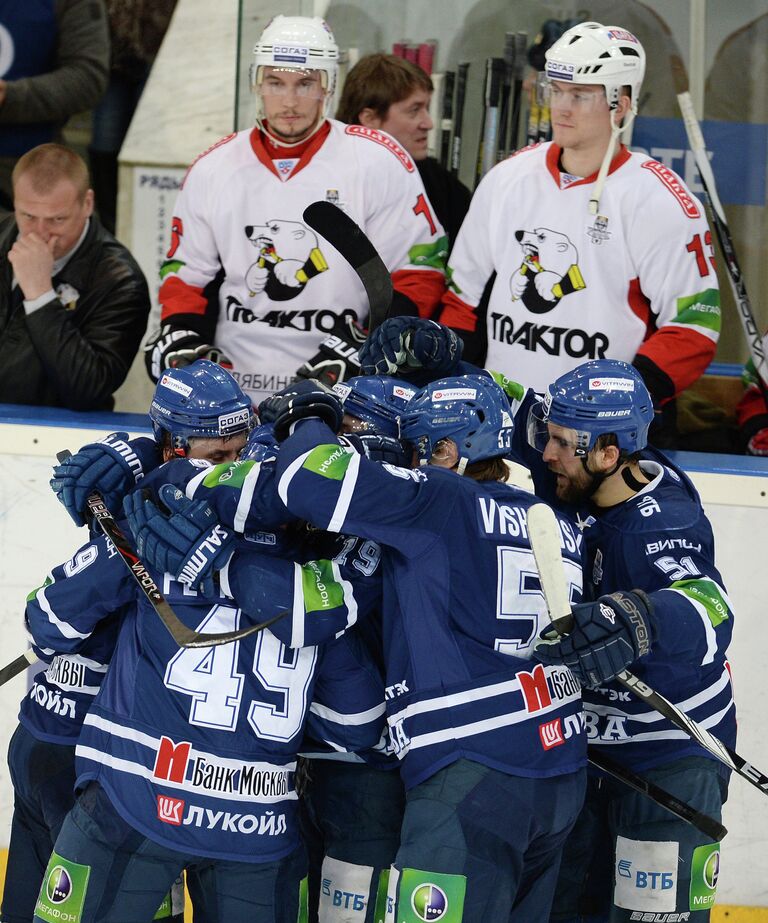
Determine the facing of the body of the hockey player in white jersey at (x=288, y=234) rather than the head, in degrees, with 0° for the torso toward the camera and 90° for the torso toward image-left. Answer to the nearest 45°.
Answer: approximately 0°

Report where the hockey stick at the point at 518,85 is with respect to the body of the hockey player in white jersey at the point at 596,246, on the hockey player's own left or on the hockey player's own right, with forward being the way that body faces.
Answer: on the hockey player's own right

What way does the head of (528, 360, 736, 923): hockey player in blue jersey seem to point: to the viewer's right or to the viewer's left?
to the viewer's left

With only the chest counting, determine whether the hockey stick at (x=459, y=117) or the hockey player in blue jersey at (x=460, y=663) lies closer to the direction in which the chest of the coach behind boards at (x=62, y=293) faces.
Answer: the hockey player in blue jersey

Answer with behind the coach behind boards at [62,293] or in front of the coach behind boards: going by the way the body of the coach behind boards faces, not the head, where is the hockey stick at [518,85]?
behind

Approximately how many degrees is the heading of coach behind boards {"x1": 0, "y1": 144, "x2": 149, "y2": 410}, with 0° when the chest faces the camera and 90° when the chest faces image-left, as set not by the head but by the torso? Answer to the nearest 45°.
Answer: approximately 45°

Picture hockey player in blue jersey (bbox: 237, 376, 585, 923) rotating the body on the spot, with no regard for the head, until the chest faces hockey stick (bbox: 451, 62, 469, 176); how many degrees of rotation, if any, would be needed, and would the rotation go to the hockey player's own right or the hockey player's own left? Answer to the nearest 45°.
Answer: approximately 45° to the hockey player's own right

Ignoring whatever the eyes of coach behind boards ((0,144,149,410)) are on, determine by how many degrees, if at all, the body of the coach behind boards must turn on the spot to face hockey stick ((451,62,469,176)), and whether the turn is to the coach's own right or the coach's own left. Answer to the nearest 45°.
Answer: approximately 180°
